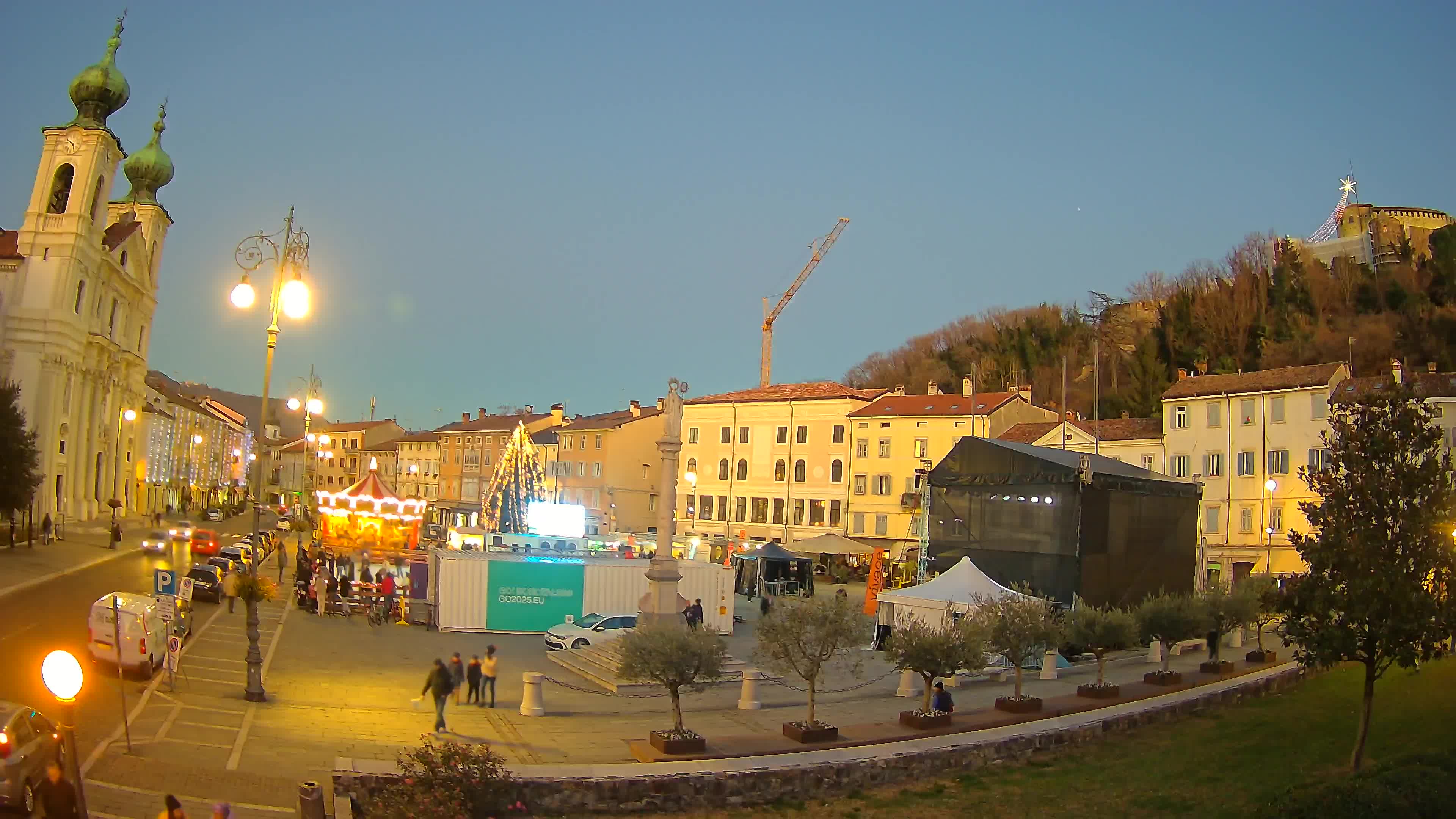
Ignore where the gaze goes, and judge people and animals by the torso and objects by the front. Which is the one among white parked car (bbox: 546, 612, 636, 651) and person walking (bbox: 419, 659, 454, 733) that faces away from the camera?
the person walking

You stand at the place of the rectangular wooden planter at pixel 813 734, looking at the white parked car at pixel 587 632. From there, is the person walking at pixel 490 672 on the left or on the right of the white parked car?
left

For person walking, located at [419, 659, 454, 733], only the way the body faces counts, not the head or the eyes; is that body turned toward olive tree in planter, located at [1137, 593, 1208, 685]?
no

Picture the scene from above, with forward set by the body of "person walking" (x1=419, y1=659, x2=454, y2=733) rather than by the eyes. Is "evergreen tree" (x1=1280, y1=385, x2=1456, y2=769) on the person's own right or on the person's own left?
on the person's own right

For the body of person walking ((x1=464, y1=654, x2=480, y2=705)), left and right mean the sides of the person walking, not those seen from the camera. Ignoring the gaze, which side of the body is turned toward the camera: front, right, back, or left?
back

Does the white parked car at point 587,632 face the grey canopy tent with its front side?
no

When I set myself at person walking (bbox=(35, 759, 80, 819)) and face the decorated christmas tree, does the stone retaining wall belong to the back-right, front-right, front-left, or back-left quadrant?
front-right

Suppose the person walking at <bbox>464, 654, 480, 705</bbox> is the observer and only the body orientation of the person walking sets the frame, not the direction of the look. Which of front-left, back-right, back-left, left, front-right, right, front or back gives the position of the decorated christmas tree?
front

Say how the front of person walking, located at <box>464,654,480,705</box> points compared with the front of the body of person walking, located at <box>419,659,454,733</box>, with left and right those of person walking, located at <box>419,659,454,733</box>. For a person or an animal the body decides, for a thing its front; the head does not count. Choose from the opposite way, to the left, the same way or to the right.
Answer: the same way
